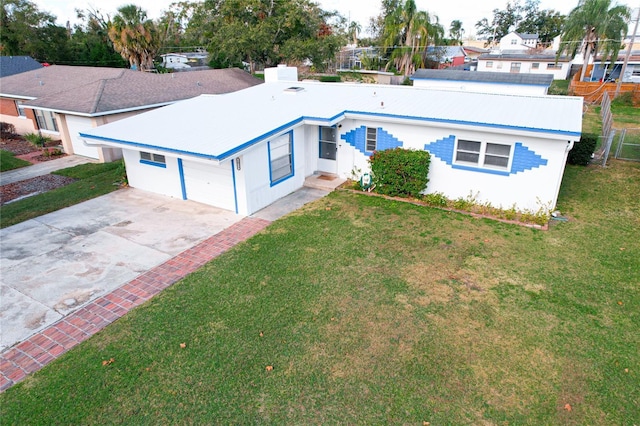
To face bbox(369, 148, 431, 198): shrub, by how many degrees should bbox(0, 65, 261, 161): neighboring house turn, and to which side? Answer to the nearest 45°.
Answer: approximately 90° to its left

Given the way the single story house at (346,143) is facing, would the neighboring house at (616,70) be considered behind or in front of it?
behind

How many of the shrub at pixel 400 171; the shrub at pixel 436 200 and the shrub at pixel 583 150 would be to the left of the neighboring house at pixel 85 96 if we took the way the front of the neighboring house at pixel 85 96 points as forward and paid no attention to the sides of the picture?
3

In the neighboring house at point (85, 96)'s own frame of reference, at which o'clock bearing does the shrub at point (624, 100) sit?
The shrub is roughly at 8 o'clock from the neighboring house.

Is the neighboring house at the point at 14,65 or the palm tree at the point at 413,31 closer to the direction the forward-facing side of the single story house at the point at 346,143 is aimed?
the neighboring house

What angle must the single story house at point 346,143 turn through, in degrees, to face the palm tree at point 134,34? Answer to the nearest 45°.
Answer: approximately 90° to its right

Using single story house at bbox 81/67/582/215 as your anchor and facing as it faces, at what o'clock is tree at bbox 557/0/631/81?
The tree is roughly at 6 o'clock from the single story house.

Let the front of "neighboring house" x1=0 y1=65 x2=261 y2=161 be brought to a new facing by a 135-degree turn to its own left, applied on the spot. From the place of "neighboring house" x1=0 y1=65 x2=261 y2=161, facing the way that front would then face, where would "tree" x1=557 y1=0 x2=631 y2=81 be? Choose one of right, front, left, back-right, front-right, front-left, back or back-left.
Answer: front

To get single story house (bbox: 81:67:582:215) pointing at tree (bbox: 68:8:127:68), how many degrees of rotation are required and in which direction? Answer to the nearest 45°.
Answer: approximately 90° to its right

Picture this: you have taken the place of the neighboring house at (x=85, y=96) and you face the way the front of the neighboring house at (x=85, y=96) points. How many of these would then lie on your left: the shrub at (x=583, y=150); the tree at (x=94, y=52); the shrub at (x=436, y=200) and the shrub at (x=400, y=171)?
3

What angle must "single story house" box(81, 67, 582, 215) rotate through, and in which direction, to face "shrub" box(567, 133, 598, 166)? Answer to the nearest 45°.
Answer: approximately 135° to its left
